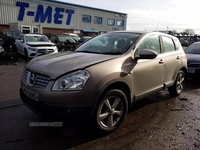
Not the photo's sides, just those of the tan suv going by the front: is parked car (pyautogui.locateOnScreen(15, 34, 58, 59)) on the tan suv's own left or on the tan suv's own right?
on the tan suv's own right

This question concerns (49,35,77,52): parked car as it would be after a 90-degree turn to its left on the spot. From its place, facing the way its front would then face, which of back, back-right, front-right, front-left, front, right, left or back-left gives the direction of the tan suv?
back-right

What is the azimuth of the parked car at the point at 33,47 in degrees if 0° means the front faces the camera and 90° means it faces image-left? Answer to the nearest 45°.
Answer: approximately 315°

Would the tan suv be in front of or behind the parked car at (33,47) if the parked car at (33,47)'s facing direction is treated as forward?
in front

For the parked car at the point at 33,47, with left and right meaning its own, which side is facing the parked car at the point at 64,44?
left

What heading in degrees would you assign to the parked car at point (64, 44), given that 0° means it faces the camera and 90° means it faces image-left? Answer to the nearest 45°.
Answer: approximately 315°

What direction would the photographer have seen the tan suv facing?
facing the viewer and to the left of the viewer

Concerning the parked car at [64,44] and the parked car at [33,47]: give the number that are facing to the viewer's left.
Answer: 0
